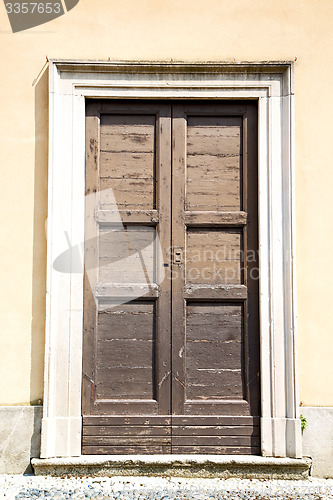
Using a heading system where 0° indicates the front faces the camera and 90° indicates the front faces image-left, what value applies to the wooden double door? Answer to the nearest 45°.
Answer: approximately 0°
